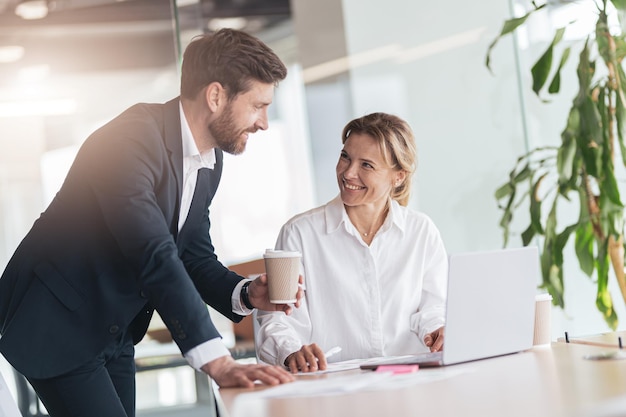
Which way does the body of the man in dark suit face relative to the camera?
to the viewer's right

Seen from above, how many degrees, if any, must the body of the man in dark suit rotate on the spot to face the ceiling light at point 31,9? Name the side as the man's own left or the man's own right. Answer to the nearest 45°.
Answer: approximately 90° to the man's own left

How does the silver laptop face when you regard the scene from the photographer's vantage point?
facing away from the viewer and to the left of the viewer

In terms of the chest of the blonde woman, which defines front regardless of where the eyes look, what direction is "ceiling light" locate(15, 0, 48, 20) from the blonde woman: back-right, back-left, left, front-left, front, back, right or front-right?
back-right

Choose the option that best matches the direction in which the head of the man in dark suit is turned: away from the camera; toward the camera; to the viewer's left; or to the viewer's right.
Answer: to the viewer's right

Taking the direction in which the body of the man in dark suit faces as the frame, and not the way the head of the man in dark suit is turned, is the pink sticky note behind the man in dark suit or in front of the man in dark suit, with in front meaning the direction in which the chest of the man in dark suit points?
in front

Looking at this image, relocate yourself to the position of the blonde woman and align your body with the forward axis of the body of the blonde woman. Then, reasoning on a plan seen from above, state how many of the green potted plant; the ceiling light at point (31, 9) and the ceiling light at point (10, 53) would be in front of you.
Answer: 0

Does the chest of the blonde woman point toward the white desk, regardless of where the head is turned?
yes

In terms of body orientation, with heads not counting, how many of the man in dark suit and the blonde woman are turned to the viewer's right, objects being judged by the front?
1

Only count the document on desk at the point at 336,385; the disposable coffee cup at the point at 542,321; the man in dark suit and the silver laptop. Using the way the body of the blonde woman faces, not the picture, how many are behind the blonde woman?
0

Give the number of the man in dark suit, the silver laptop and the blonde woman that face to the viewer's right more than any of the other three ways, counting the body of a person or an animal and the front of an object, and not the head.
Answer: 1

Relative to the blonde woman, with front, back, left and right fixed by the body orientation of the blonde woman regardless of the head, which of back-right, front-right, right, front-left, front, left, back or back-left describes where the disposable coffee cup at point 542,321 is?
front-left

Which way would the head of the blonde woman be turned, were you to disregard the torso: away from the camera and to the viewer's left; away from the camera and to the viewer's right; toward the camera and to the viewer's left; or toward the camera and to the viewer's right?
toward the camera and to the viewer's left

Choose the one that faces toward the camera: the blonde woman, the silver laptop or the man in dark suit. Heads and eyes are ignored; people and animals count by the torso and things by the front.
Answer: the blonde woman

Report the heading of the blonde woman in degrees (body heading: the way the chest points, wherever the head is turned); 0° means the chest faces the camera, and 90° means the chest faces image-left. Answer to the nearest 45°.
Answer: approximately 0°

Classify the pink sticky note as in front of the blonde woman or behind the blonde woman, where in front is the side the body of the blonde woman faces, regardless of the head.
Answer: in front
